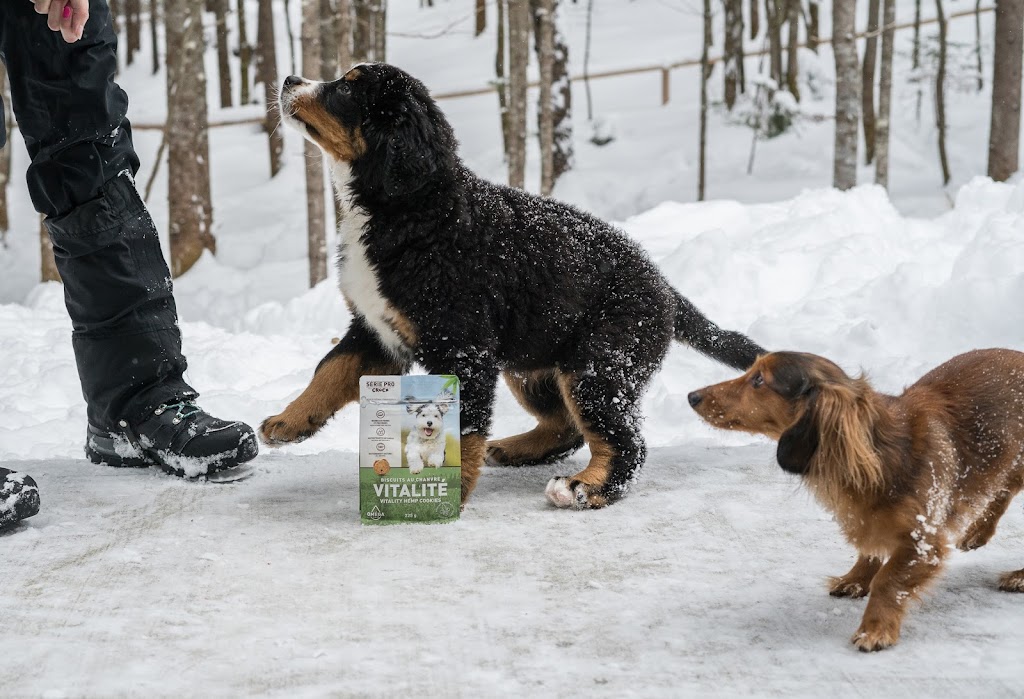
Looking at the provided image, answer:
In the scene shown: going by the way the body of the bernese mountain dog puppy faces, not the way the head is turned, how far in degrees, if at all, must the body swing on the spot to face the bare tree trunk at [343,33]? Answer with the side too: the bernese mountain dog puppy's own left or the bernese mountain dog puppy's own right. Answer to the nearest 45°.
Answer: approximately 90° to the bernese mountain dog puppy's own right

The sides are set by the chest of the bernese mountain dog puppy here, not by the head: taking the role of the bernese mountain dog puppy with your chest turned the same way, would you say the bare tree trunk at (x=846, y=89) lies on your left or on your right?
on your right

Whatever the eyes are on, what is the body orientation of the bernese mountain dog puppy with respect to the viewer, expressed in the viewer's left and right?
facing to the left of the viewer

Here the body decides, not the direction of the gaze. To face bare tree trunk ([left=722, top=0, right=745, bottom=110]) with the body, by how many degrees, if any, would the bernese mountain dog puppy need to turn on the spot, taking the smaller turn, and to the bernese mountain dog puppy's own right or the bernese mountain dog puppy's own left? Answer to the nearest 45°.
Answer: approximately 90° to the bernese mountain dog puppy's own right

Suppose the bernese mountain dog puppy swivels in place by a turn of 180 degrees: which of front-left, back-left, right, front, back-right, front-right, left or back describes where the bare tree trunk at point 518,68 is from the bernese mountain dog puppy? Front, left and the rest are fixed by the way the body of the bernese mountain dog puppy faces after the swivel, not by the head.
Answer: left

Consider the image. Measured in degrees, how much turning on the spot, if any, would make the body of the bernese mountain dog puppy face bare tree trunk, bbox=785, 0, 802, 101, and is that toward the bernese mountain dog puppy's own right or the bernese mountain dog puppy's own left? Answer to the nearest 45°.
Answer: approximately 90° to the bernese mountain dog puppy's own right

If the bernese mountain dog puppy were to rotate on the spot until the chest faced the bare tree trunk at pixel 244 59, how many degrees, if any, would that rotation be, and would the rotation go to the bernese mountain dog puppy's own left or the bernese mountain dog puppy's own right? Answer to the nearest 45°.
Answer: approximately 90° to the bernese mountain dog puppy's own right

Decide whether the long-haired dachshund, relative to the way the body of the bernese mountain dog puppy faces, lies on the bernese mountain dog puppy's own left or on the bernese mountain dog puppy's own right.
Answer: on the bernese mountain dog puppy's own left

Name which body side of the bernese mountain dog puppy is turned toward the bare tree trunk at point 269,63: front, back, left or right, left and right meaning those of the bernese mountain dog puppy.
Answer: right

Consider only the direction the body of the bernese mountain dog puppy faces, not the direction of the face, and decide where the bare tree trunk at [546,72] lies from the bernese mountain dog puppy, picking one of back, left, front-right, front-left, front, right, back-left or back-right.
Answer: right

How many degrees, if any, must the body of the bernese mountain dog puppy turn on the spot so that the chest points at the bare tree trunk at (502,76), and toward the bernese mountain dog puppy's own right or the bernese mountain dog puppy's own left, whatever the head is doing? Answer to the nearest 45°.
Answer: approximately 90° to the bernese mountain dog puppy's own right
